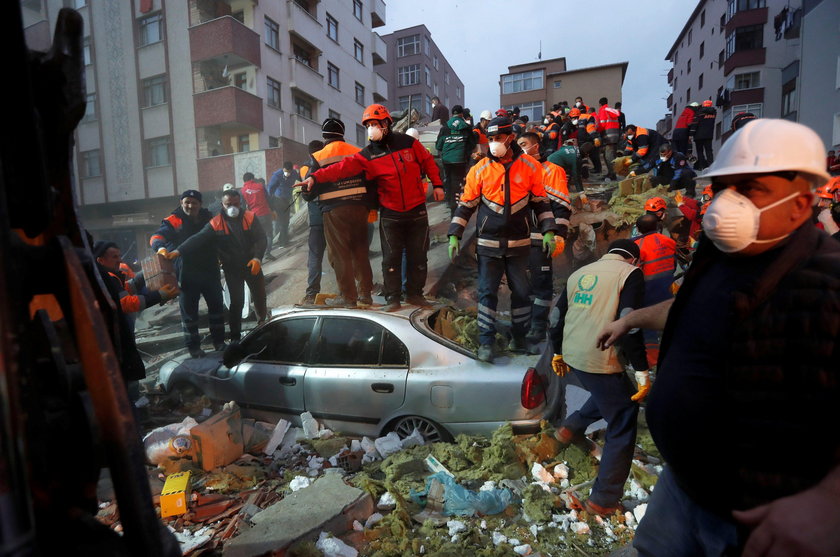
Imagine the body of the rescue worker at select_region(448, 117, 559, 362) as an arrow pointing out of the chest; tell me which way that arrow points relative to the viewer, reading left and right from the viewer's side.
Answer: facing the viewer

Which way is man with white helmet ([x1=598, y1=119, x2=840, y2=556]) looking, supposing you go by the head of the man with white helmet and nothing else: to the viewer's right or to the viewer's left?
to the viewer's left

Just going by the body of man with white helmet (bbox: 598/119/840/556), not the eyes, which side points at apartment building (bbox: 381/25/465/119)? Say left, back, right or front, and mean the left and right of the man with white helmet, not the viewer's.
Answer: right

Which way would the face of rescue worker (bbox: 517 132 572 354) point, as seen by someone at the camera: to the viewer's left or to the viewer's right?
to the viewer's left

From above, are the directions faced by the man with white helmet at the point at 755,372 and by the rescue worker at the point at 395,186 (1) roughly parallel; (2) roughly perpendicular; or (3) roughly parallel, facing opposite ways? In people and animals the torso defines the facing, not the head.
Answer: roughly perpendicular

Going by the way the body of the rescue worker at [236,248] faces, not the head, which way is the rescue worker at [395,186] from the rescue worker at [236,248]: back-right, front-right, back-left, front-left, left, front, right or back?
front-left

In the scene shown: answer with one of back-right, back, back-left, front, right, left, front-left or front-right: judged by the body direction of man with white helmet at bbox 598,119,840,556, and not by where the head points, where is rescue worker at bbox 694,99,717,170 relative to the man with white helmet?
back-right

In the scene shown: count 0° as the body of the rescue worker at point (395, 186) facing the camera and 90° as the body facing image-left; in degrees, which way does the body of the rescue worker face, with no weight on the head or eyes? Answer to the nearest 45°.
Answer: approximately 0°

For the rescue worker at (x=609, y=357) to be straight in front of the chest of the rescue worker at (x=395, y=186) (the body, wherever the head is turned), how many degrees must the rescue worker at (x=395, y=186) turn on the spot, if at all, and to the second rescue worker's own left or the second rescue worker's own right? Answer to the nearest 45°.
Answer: approximately 45° to the second rescue worker's own left
